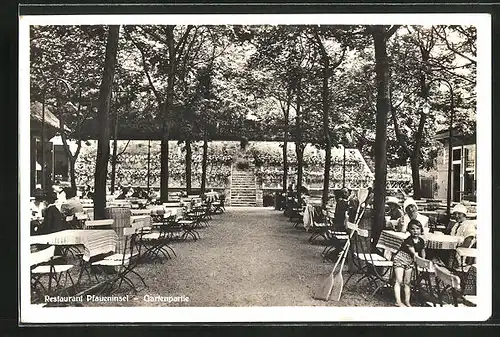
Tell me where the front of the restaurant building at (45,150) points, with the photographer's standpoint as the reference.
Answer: facing to the right of the viewer

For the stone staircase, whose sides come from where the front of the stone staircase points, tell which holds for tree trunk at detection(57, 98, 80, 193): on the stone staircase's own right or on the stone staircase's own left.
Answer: on the stone staircase's own right

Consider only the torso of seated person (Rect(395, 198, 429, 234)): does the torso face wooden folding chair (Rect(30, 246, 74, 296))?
no

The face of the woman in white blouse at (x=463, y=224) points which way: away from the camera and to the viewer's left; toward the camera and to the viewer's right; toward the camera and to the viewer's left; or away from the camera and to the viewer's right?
toward the camera and to the viewer's left

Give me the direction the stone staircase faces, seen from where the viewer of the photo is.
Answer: facing the viewer

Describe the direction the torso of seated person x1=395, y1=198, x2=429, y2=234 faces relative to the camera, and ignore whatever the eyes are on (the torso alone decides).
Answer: toward the camera

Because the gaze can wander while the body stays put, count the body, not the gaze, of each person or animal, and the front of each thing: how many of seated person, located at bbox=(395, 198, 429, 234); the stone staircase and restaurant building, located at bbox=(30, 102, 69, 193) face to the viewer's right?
1
